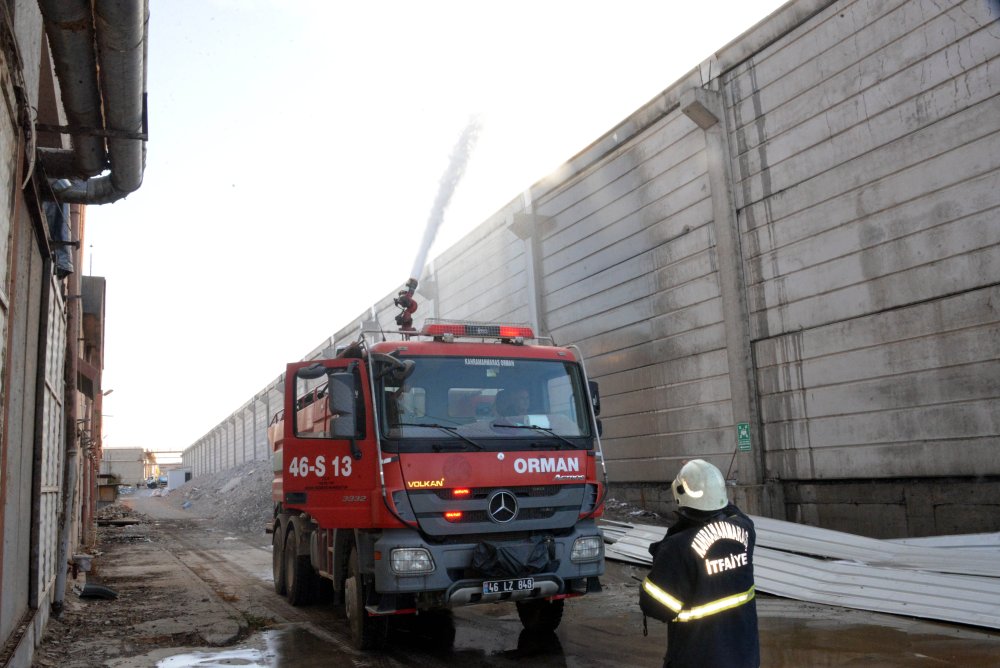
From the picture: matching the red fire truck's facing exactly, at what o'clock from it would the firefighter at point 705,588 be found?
The firefighter is roughly at 1 o'clock from the red fire truck.

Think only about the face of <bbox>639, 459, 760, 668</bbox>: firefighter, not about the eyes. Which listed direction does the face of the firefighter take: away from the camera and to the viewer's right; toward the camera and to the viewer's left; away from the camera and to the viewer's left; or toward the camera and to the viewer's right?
away from the camera and to the viewer's left

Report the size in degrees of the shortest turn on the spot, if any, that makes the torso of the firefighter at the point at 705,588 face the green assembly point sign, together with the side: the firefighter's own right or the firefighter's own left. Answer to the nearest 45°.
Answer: approximately 45° to the firefighter's own right

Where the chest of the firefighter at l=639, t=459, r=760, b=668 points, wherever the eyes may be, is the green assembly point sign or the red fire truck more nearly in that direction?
the red fire truck

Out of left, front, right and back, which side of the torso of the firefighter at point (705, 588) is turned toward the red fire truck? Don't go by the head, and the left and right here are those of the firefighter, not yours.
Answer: front

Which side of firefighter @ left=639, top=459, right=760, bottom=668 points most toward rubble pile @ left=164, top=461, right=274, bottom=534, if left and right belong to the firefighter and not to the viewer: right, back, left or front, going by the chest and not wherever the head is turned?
front

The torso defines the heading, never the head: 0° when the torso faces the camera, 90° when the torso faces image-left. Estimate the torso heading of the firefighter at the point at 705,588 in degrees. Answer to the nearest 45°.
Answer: approximately 135°

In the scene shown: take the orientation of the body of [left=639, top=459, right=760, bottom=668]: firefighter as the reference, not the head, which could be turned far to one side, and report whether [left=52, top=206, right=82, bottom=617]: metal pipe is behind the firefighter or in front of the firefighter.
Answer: in front

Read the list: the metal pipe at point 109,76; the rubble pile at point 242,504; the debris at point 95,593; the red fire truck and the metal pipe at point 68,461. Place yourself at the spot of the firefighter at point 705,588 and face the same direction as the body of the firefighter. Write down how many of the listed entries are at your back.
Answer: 0

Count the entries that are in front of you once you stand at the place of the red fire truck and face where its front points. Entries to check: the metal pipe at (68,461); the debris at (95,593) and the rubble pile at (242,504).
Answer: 0

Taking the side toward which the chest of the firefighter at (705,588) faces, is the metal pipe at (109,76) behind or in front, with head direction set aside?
in front

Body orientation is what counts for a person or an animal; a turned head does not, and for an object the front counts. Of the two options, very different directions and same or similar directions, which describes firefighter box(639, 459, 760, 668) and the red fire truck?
very different directions
